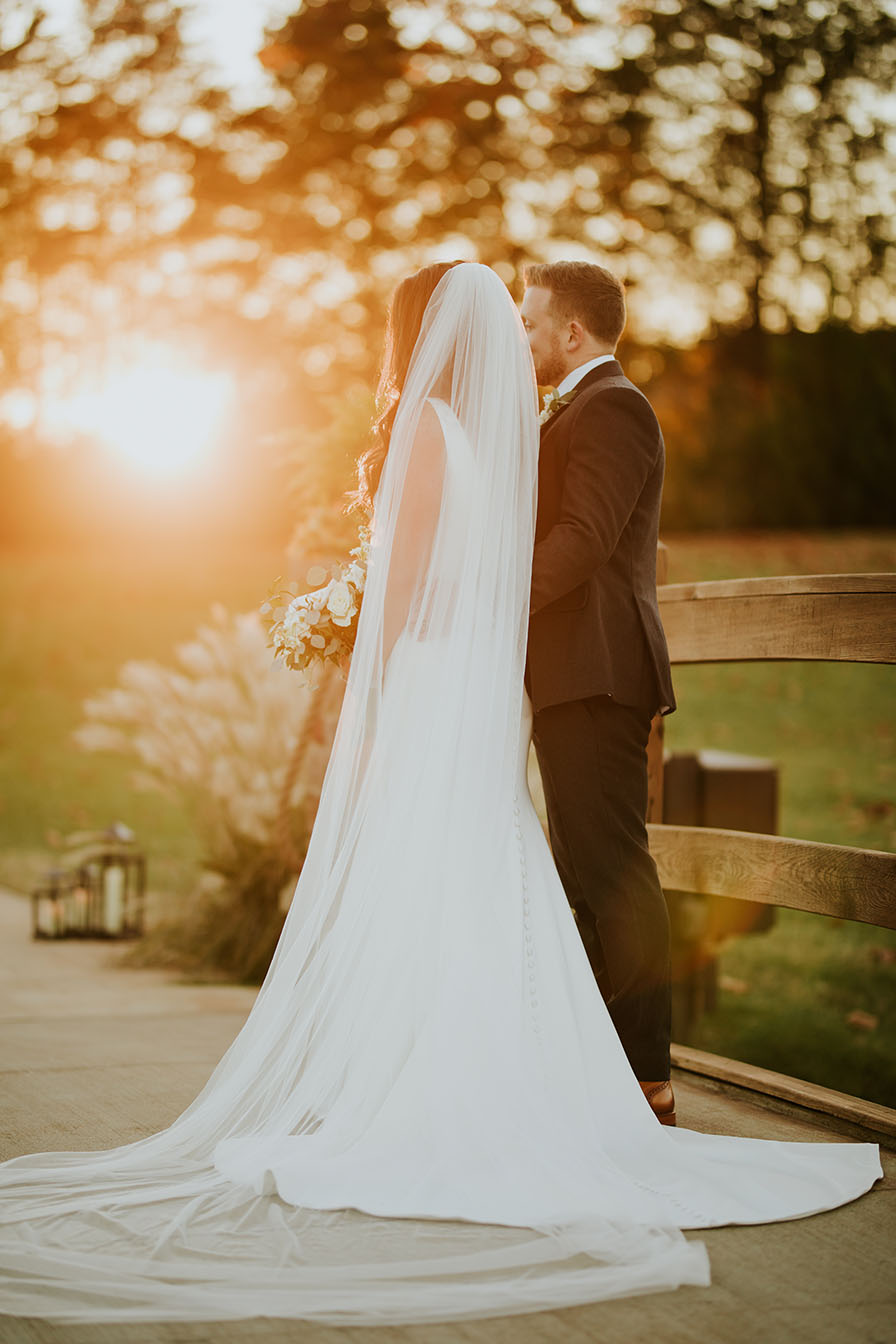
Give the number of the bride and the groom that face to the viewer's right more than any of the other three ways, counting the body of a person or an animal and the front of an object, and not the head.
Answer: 0

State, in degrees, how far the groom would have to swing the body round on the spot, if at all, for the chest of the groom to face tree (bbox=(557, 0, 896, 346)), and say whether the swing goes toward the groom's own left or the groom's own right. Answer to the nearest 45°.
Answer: approximately 90° to the groom's own right

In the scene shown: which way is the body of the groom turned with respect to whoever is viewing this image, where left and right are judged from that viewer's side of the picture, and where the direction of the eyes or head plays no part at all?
facing to the left of the viewer
